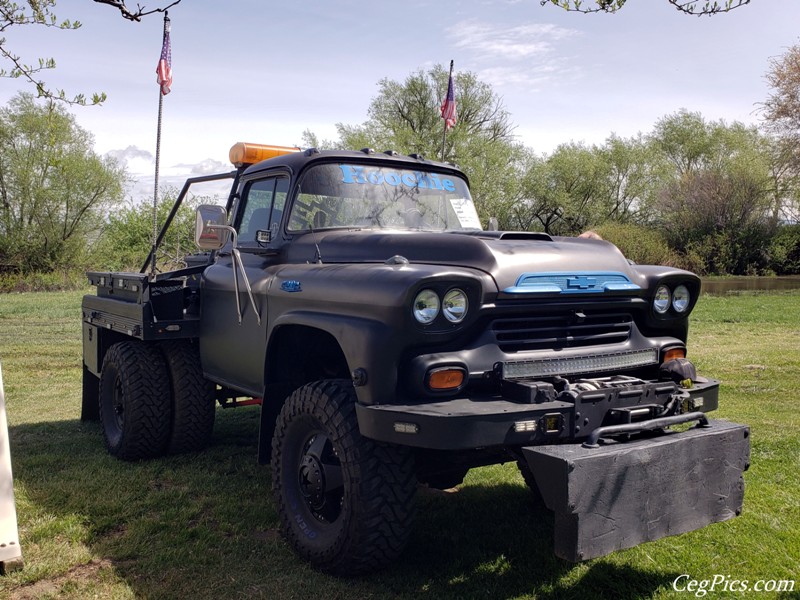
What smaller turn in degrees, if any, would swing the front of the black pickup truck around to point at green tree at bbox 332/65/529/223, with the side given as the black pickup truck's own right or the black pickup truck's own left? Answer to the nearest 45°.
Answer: approximately 135° to the black pickup truck's own left

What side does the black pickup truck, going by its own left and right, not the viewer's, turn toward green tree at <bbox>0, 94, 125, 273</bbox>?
back

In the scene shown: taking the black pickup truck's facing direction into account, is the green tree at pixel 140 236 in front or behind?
behind

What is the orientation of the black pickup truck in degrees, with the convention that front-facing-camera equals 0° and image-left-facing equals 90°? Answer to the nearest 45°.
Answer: approximately 315°

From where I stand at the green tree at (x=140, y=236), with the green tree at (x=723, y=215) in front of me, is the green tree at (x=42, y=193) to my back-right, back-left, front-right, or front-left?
back-left
